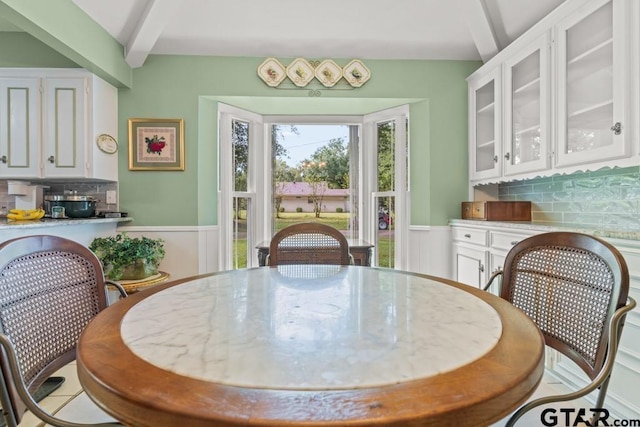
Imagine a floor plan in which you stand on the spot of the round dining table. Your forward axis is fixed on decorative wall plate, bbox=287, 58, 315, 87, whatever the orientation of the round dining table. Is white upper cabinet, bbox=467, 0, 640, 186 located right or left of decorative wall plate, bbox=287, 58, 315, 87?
right

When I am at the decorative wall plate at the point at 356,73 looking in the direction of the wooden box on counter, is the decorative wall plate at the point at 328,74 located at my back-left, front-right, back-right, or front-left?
back-right

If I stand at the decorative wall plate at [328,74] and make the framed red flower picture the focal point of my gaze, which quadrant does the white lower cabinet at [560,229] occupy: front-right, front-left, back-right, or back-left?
back-left

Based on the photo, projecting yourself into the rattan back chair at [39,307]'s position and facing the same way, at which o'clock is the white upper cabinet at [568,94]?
The white upper cabinet is roughly at 11 o'clock from the rattan back chair.

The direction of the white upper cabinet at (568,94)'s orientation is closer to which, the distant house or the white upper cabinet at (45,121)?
the white upper cabinet

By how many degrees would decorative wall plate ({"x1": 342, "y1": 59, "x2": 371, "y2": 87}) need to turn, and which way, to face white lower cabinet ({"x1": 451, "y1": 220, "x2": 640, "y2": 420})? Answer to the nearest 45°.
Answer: approximately 45° to its left

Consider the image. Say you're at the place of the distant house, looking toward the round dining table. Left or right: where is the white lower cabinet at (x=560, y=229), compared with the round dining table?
left

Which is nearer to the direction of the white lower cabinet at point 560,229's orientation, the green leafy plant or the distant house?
the green leafy plant

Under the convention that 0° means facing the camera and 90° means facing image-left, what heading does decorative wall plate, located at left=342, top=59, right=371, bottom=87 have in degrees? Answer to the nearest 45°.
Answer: approximately 0°

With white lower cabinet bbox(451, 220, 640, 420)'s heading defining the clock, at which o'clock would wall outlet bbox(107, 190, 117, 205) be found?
The wall outlet is roughly at 1 o'clock from the white lower cabinet.

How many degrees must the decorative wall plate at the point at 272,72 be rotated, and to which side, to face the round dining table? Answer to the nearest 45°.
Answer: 0° — it already faces it

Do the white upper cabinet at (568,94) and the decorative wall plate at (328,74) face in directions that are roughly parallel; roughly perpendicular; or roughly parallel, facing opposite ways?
roughly perpendicular
